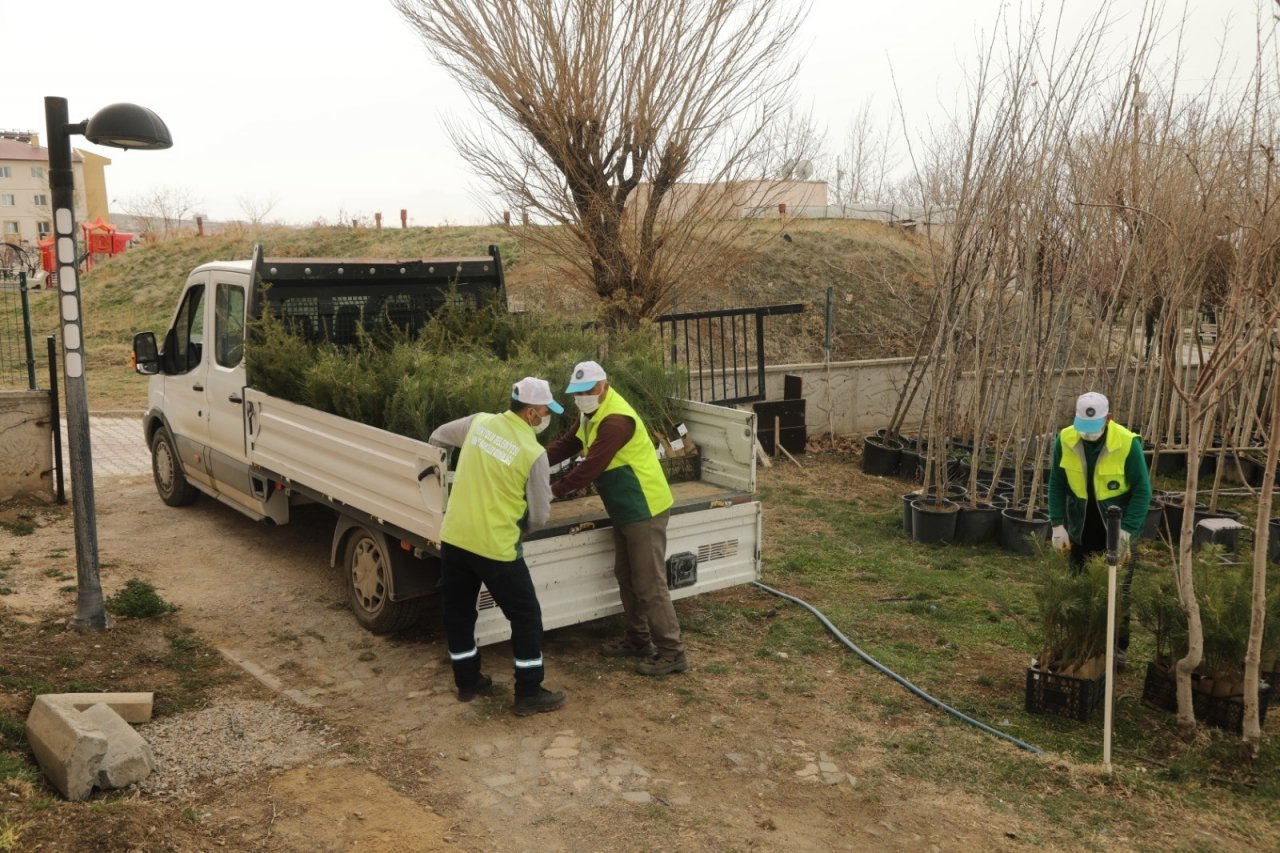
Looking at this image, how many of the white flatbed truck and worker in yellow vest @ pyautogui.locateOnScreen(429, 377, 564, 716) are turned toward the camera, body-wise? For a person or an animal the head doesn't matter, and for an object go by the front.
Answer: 0

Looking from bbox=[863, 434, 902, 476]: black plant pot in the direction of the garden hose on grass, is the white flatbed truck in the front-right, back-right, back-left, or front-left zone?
front-right

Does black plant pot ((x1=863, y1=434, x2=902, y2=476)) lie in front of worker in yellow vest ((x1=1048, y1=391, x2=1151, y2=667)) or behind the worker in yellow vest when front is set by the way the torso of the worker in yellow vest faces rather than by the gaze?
behind

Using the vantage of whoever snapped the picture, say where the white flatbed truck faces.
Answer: facing away from the viewer and to the left of the viewer

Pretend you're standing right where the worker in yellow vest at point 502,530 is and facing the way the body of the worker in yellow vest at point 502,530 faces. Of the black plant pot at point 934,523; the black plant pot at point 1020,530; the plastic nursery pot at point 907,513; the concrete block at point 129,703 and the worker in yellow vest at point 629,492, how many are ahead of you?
4

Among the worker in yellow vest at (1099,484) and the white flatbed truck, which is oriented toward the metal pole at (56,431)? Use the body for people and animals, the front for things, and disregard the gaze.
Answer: the white flatbed truck

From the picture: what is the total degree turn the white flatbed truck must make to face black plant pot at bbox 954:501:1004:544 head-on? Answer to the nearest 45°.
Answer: approximately 135° to its right

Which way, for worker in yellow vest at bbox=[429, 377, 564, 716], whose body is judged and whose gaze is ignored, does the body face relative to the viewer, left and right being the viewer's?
facing away from the viewer and to the right of the viewer

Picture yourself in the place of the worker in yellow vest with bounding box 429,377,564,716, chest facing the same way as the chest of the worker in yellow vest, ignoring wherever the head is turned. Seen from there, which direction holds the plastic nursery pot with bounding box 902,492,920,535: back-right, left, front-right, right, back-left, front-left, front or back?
front

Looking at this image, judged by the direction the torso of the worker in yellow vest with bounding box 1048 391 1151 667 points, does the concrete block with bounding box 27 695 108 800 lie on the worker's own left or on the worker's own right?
on the worker's own right

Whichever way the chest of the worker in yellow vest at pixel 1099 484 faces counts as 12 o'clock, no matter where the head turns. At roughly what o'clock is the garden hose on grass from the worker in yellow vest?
The garden hose on grass is roughly at 2 o'clock from the worker in yellow vest.

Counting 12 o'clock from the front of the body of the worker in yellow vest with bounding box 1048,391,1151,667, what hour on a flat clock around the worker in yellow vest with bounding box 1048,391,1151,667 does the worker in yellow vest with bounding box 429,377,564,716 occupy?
the worker in yellow vest with bounding box 429,377,564,716 is roughly at 2 o'clock from the worker in yellow vest with bounding box 1048,391,1151,667.

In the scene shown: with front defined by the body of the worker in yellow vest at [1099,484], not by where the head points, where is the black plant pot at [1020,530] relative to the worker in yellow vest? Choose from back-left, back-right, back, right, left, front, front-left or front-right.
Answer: back

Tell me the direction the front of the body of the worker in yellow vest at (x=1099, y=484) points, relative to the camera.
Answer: toward the camera

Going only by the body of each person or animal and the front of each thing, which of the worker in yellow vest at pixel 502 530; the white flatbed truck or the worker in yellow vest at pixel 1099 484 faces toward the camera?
the worker in yellow vest at pixel 1099 484

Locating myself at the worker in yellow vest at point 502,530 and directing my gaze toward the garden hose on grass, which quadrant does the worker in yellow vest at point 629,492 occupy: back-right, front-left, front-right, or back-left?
front-left
